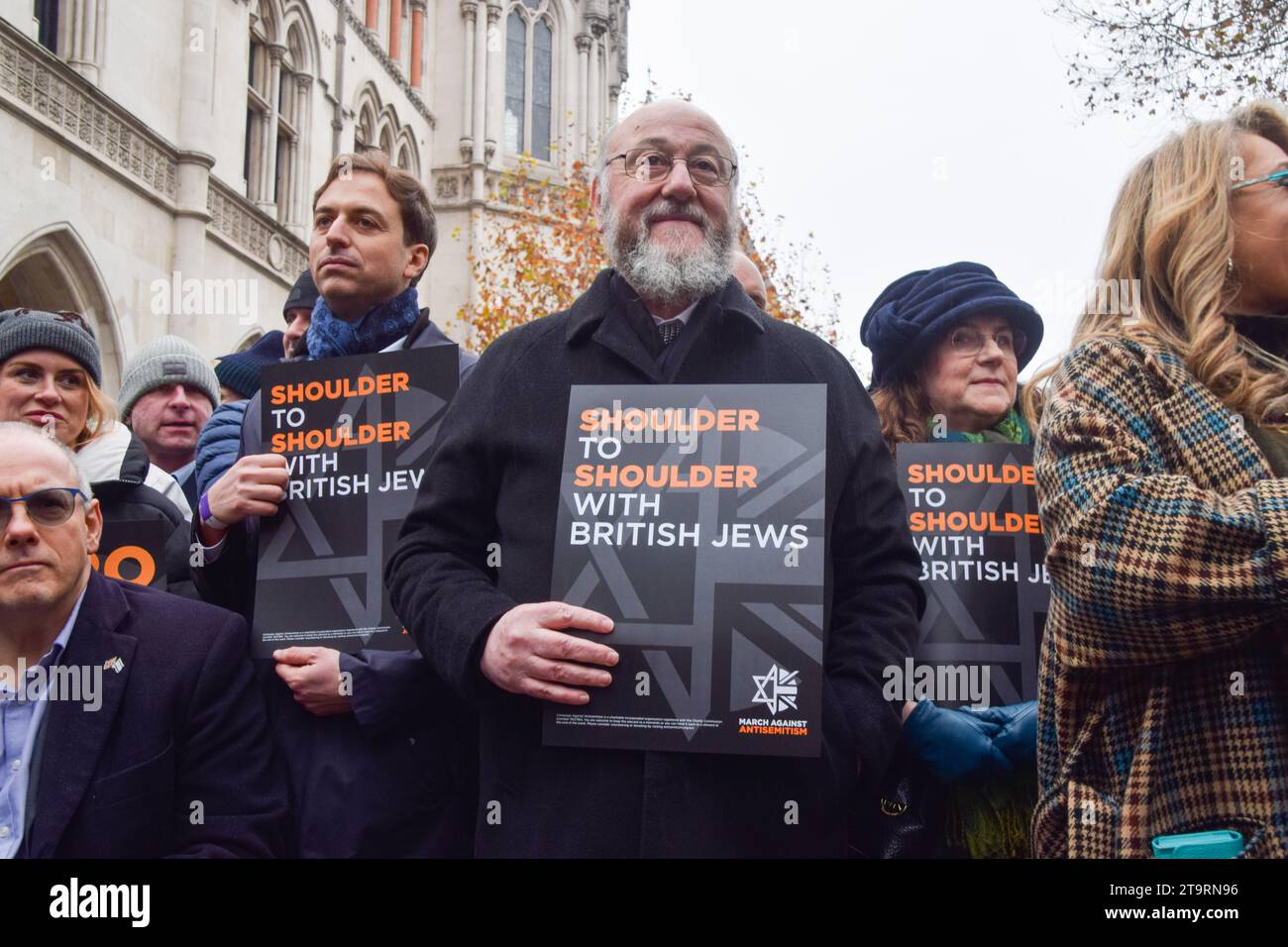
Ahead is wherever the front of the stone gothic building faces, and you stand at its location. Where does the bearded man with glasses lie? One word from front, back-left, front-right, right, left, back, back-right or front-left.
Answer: front-right

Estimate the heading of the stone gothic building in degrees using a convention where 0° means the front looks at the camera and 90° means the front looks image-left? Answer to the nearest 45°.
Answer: approximately 315°

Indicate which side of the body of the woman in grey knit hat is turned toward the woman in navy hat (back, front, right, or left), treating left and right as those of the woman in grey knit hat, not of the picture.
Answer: left

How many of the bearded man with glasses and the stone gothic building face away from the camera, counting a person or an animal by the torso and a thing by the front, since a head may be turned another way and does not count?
0

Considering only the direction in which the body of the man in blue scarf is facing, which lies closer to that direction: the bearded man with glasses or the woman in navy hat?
the bearded man with glasses

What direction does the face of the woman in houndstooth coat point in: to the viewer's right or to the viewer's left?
to the viewer's right

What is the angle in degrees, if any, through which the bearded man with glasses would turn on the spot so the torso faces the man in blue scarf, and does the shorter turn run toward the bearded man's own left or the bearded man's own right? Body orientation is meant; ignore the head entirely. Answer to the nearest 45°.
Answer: approximately 135° to the bearded man's own right

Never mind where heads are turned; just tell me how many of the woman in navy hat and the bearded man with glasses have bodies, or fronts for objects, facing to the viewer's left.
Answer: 0

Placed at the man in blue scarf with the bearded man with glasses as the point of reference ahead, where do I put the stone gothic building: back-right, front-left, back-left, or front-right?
back-left
